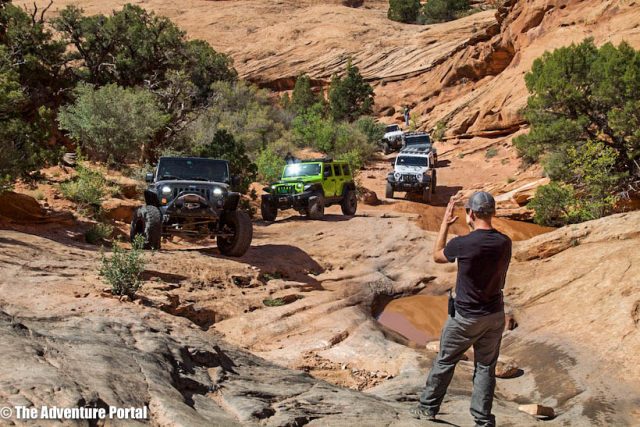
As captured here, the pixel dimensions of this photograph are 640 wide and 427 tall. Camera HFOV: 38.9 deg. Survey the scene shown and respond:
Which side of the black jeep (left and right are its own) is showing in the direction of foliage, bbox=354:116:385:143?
back

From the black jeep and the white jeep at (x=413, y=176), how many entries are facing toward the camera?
2

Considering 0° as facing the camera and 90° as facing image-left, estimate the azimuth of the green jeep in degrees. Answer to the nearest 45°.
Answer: approximately 45°

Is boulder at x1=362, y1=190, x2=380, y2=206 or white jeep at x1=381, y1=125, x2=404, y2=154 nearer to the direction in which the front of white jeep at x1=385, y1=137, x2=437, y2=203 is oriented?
the boulder

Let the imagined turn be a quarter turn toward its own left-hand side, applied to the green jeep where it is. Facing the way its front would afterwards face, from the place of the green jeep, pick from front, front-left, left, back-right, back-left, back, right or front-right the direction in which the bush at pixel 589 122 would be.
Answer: front-left

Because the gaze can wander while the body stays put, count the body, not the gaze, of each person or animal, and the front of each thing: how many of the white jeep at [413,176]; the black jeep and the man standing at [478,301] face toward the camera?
2

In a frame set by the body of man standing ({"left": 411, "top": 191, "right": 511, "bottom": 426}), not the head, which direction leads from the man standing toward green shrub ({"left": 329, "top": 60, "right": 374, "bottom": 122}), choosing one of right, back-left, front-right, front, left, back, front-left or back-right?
front-right

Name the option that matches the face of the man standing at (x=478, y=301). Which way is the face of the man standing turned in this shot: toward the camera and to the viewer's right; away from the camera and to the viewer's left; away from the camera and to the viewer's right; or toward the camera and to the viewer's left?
away from the camera and to the viewer's left

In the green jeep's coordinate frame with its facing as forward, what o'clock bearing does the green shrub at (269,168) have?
The green shrub is roughly at 4 o'clock from the green jeep.

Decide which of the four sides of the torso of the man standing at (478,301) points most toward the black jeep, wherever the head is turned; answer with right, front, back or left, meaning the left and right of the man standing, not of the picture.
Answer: front

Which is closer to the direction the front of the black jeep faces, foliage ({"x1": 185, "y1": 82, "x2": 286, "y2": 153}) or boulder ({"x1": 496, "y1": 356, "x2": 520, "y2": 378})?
the boulder
